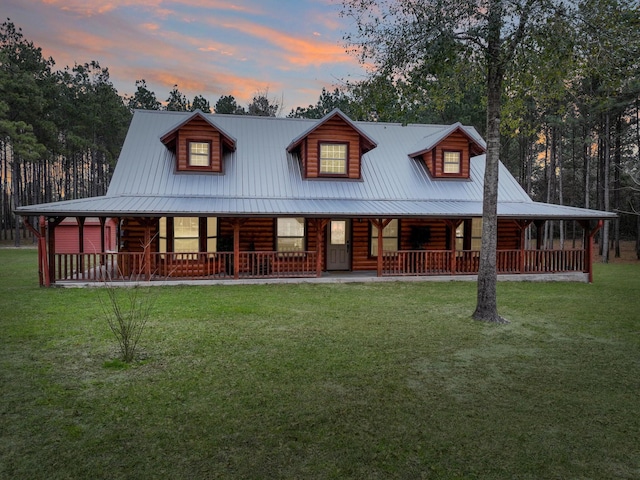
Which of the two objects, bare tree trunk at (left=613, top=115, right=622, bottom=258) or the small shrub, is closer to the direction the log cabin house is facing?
the small shrub

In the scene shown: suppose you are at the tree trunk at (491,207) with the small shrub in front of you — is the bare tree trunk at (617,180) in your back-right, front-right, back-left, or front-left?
back-right

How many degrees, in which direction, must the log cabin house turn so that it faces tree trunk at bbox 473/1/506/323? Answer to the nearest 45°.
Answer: approximately 45° to its left

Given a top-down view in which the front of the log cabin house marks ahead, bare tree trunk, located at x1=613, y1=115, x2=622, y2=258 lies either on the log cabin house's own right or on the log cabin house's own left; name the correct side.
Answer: on the log cabin house's own left

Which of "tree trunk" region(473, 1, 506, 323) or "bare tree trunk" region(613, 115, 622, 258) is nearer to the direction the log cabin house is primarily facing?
the tree trunk

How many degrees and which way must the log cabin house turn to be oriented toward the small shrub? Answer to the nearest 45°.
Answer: approximately 45° to its right

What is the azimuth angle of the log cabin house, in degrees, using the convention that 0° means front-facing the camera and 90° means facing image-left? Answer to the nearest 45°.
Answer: approximately 0°
